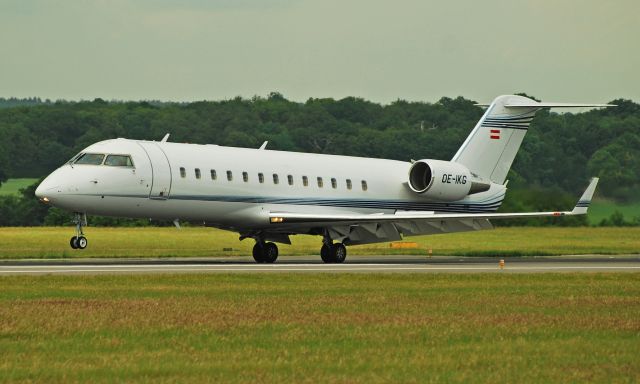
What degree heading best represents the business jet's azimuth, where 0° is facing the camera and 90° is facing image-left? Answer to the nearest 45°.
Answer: approximately 45°
